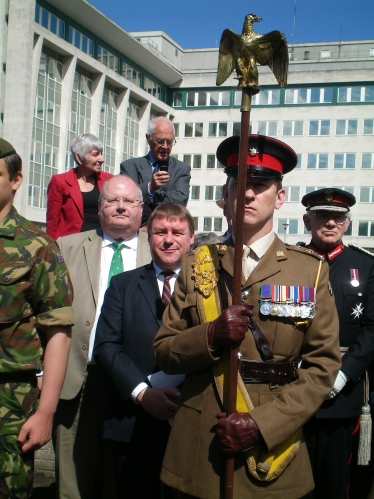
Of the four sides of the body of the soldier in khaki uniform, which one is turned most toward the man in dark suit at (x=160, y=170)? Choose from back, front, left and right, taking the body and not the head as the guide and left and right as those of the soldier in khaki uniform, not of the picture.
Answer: back

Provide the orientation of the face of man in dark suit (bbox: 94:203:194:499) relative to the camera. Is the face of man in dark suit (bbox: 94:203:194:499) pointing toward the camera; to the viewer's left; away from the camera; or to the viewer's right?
toward the camera

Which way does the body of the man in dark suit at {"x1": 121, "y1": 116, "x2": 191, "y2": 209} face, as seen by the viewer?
toward the camera

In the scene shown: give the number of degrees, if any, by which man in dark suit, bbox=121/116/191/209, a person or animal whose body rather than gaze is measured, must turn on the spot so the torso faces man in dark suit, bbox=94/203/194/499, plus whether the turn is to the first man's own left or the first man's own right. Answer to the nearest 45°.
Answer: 0° — they already face them

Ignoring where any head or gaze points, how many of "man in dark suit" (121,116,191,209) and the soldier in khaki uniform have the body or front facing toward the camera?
2

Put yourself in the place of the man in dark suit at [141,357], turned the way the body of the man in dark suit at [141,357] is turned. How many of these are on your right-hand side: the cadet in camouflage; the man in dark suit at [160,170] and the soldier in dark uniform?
1

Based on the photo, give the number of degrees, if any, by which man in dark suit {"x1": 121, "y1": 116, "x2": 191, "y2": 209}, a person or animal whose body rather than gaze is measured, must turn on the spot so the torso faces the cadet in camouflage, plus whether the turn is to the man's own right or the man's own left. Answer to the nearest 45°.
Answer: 0° — they already face them

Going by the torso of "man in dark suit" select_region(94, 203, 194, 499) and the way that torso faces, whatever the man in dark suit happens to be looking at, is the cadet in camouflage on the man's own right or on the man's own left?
on the man's own right

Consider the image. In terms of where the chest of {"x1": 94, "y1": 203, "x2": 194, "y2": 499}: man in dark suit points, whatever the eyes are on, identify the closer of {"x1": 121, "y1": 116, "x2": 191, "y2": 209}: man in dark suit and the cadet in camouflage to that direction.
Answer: the cadet in camouflage

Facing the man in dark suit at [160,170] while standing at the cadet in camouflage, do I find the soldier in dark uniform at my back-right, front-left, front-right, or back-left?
front-right

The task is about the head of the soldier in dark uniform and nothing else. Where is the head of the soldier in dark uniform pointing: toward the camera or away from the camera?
toward the camera

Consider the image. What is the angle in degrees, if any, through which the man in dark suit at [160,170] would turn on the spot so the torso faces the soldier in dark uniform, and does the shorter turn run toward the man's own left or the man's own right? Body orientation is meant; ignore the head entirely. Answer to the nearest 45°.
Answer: approximately 45° to the man's own left

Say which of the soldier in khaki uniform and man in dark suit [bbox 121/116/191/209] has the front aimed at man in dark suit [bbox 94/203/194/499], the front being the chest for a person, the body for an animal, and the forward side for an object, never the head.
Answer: man in dark suit [bbox 121/116/191/209]

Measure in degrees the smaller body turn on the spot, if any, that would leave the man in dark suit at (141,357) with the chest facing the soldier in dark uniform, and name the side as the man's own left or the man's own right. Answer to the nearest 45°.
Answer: approximately 45° to the man's own left

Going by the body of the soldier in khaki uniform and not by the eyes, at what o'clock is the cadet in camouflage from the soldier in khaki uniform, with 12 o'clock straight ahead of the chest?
The cadet in camouflage is roughly at 3 o'clock from the soldier in khaki uniform.

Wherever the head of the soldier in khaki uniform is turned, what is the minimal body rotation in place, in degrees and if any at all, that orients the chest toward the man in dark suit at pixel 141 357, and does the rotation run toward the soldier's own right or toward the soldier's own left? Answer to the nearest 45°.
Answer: approximately 135° to the soldier's own right
